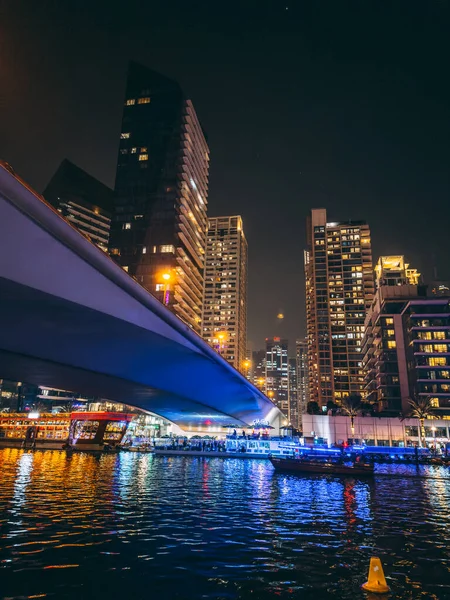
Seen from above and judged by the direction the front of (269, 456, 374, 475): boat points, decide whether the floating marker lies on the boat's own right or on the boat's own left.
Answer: on the boat's own left

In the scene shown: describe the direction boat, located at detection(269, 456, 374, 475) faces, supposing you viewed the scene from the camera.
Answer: facing to the left of the viewer
